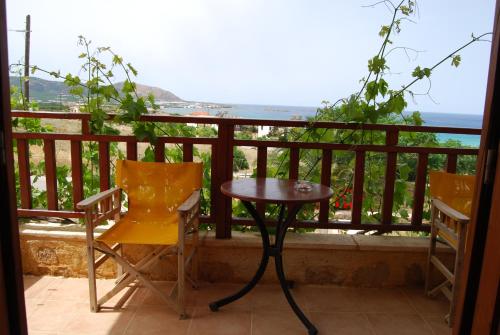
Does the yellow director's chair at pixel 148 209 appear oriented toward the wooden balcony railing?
no

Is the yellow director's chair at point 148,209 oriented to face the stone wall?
no

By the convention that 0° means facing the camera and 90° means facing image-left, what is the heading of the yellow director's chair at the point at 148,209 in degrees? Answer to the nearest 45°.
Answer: approximately 45°

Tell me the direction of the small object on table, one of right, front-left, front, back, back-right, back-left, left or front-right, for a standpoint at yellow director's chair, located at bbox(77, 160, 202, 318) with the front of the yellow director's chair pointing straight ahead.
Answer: left

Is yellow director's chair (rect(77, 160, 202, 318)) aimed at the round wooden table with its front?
no
